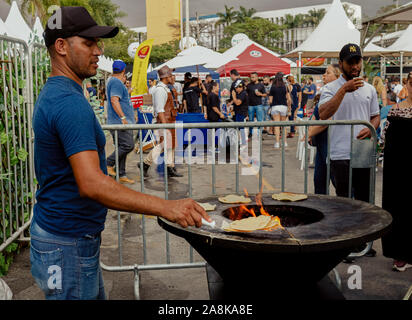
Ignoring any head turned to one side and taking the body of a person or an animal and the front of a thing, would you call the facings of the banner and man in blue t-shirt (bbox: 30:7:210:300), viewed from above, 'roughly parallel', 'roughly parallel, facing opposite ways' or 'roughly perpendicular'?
roughly perpendicular

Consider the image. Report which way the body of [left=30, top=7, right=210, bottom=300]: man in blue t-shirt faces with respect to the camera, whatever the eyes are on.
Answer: to the viewer's right

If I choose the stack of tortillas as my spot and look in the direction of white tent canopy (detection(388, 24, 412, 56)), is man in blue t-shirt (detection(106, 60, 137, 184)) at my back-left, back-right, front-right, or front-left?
front-left

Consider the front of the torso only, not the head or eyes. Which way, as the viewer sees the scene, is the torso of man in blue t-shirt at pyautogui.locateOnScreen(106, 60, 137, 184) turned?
to the viewer's right

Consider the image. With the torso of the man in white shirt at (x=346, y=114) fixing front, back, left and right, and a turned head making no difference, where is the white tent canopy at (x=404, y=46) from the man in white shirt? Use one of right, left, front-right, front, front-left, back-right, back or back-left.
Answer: back

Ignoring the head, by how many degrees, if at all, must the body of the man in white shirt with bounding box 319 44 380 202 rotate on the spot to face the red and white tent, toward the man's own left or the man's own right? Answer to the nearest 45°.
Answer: approximately 180°

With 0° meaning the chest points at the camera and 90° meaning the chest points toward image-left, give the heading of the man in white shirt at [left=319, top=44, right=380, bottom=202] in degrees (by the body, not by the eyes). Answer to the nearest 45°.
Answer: approximately 0°
